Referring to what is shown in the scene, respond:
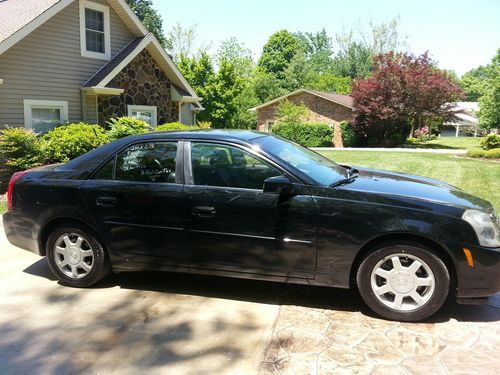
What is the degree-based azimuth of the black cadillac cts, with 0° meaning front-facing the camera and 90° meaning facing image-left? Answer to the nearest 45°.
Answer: approximately 270°

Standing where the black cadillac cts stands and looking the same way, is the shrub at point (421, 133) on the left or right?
on its left

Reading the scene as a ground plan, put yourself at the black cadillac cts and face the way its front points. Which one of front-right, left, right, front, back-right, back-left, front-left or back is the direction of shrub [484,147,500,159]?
front-left

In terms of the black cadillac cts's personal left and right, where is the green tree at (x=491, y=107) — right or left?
on its left

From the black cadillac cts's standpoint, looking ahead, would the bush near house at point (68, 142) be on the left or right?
on its left

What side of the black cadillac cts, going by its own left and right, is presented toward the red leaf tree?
left

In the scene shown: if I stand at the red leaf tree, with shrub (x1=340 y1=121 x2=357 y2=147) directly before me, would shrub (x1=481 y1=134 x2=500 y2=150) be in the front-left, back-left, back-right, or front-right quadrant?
back-left

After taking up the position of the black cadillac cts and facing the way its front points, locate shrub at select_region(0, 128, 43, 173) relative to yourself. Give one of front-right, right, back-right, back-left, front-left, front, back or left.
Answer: back-left

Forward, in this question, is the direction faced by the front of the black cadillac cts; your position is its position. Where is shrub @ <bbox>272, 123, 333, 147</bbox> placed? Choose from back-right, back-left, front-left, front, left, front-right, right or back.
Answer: left
